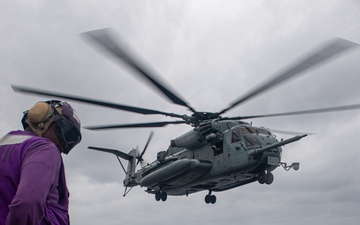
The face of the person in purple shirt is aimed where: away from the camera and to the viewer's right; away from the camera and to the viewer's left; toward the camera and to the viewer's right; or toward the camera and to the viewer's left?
away from the camera and to the viewer's right

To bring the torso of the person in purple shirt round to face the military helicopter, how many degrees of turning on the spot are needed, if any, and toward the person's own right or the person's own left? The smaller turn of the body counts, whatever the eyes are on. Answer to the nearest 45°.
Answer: approximately 45° to the person's own left

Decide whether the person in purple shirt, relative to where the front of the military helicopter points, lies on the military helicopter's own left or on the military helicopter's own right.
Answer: on the military helicopter's own right

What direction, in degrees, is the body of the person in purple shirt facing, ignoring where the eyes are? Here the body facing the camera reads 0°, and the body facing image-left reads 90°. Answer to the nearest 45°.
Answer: approximately 270°
